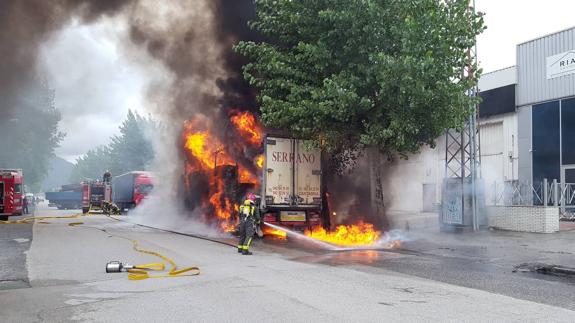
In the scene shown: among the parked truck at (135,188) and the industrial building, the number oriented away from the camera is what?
0

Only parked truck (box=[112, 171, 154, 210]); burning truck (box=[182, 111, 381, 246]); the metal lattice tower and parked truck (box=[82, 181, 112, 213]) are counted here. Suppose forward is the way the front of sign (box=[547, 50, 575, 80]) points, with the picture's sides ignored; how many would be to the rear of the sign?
0

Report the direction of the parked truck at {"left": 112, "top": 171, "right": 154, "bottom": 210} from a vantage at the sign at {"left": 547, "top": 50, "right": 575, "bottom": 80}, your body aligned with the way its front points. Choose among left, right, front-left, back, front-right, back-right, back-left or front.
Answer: front-right

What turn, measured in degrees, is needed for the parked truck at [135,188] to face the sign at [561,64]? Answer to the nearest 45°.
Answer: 0° — it already faces it

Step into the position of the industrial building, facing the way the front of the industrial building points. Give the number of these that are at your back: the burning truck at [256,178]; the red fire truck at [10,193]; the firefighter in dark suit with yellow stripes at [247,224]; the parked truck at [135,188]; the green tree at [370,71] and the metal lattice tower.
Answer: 0

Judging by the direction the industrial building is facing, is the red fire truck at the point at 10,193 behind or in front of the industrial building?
in front

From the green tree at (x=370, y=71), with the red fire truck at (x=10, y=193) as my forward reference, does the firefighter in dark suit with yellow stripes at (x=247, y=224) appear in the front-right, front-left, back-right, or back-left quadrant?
front-left

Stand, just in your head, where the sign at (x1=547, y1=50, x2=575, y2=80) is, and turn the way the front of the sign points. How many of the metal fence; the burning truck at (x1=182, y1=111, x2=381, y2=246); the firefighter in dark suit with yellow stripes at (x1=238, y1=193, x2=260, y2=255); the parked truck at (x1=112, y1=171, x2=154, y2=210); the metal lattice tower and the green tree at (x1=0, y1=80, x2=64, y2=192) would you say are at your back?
0

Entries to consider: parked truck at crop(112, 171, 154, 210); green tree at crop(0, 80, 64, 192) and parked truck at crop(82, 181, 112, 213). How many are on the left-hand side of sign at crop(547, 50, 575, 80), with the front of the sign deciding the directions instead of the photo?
0

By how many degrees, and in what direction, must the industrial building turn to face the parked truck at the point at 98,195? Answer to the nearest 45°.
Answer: approximately 45° to its right

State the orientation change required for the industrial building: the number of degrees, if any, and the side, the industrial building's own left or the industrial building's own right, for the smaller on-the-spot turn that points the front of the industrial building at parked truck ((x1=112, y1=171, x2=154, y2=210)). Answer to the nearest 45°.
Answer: approximately 45° to the industrial building's own right

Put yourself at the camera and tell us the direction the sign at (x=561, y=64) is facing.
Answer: facing the viewer and to the left of the viewer

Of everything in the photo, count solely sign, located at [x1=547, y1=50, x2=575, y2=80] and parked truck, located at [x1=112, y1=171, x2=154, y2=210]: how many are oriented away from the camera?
0

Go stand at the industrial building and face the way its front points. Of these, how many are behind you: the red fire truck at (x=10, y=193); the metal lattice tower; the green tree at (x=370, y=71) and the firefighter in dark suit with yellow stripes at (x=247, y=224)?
0

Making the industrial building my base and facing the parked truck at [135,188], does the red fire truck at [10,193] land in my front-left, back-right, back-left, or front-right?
front-left

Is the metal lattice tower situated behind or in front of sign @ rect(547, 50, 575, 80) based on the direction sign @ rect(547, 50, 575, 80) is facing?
in front

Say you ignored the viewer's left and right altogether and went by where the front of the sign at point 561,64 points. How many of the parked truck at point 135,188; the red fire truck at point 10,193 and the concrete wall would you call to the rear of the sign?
0

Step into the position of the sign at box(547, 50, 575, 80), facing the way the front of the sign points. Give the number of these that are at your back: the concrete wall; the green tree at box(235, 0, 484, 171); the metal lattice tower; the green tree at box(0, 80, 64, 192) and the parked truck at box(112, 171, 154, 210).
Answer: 0

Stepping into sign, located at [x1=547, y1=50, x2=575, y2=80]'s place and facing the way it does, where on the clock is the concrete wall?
The concrete wall is roughly at 11 o'clock from the sign.
